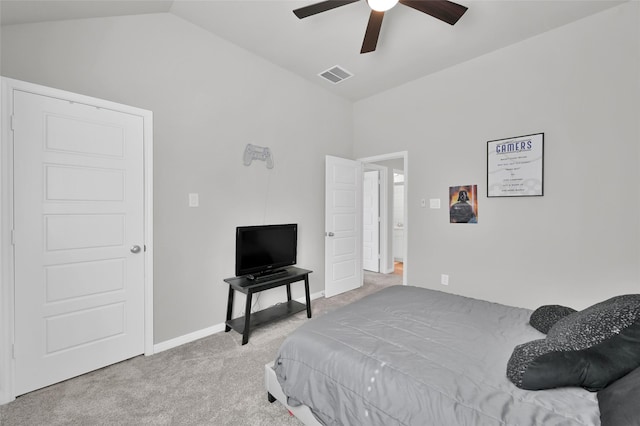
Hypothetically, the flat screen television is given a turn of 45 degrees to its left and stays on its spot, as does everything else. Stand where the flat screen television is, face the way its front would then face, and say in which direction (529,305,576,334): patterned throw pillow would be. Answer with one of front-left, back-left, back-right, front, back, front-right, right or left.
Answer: front-right

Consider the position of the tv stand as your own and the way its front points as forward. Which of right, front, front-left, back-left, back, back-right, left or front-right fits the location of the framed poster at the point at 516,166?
front-left

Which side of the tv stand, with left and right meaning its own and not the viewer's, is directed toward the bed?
front

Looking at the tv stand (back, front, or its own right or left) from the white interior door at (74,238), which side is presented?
right

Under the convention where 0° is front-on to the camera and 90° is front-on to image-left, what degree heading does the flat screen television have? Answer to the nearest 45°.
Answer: approximately 315°

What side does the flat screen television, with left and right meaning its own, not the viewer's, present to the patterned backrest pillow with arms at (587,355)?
front

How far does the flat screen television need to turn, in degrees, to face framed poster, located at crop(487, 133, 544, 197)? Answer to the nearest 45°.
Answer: approximately 45° to its left

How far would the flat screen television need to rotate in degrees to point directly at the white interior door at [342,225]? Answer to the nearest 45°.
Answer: approximately 90° to its left

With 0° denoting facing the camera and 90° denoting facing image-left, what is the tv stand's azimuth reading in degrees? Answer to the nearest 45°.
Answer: approximately 315°
